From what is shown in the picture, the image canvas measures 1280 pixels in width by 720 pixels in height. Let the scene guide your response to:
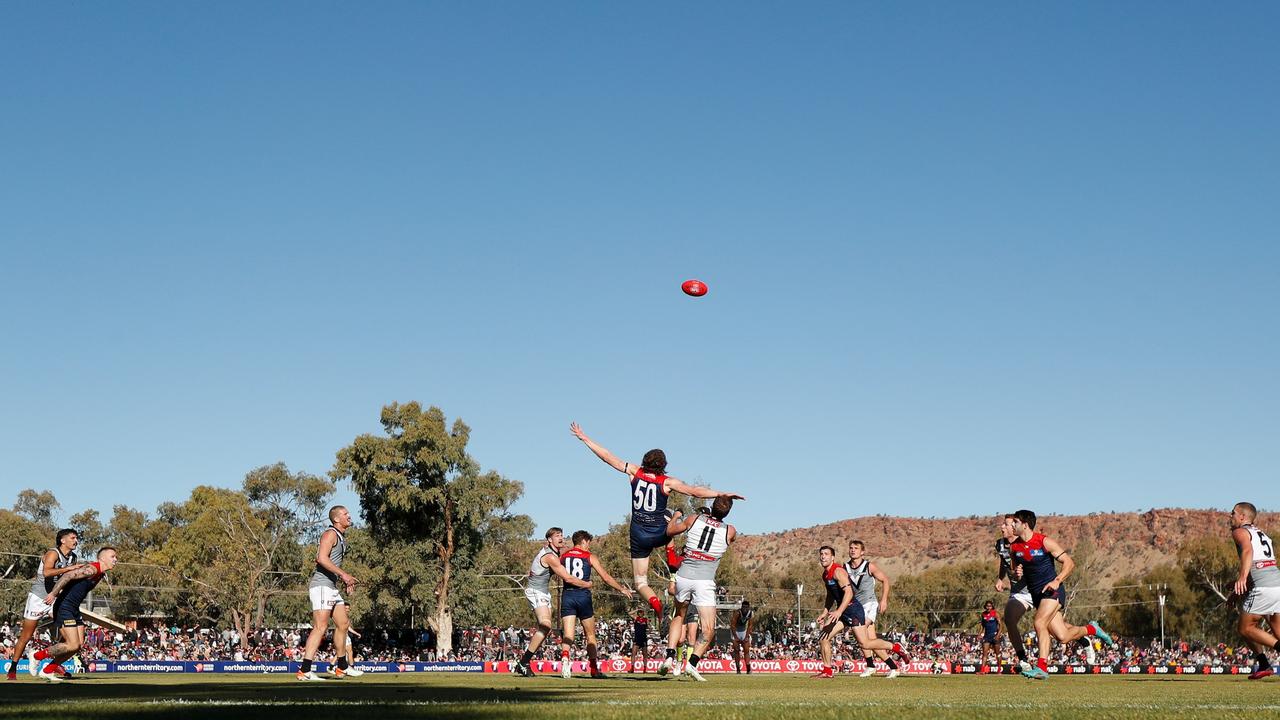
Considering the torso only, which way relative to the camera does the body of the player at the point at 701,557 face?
away from the camera

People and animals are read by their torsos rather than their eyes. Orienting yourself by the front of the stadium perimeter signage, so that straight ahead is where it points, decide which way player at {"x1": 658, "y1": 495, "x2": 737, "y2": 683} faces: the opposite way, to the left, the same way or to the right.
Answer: the opposite way

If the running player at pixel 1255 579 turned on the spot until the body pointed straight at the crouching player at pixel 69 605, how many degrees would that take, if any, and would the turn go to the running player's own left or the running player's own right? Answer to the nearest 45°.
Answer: approximately 45° to the running player's own left

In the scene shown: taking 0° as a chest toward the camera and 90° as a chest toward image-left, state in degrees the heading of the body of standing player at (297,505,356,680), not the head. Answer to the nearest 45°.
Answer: approximately 270°

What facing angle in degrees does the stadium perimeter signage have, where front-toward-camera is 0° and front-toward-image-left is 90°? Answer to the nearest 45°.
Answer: approximately 0°

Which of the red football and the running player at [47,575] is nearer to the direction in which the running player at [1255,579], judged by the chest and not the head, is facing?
the red football

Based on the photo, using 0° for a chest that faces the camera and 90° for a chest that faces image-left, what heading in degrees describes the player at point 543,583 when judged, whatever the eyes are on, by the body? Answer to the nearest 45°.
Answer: approximately 270°
